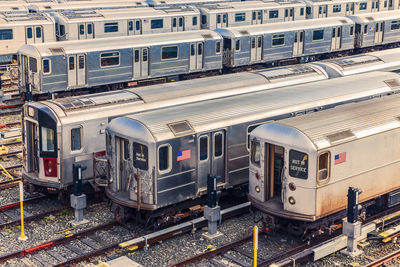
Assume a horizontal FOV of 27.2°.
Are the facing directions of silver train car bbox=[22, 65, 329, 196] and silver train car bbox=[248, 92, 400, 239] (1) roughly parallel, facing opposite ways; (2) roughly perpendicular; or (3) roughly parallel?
roughly parallel

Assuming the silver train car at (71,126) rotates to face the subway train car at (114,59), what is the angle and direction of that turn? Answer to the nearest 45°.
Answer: approximately 135° to its right

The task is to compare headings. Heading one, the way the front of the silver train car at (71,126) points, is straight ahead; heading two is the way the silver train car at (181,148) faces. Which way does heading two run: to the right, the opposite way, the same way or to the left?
the same way

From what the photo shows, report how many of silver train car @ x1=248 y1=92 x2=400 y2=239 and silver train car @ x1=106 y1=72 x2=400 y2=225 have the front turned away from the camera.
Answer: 0

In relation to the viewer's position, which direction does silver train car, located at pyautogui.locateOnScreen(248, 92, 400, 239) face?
facing the viewer and to the left of the viewer

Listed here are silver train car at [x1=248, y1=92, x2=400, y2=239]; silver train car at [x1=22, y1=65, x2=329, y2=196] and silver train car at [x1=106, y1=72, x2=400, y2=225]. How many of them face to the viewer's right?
0

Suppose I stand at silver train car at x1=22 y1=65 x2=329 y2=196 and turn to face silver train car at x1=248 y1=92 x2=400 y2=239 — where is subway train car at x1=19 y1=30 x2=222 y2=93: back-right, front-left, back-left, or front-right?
back-left

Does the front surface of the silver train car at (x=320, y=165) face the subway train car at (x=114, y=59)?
no

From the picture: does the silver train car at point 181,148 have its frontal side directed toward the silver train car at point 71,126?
no

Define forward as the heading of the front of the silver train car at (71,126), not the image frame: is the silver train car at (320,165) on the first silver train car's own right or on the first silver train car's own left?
on the first silver train car's own left

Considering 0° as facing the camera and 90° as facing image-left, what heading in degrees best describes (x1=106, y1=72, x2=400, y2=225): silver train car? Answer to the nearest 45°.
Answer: approximately 45°

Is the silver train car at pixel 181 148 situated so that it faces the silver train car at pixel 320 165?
no

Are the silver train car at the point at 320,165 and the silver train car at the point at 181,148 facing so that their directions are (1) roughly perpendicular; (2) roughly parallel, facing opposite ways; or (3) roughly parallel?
roughly parallel
